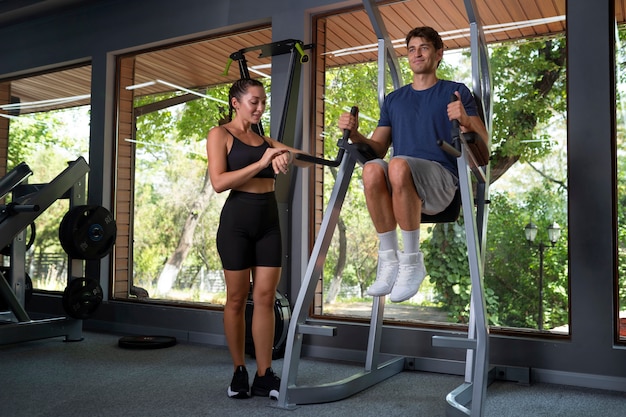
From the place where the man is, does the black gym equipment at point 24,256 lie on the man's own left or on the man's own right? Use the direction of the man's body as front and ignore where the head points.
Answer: on the man's own right

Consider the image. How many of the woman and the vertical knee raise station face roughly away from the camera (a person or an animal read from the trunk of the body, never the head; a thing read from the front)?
0

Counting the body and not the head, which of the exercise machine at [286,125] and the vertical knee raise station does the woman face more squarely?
the vertical knee raise station

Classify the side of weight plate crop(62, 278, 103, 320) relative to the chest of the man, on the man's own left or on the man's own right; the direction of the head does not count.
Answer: on the man's own right

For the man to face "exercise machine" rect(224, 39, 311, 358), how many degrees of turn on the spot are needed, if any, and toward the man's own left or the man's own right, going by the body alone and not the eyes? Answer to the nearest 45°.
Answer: approximately 90° to the man's own right

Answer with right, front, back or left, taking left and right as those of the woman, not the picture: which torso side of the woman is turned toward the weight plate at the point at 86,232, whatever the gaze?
back

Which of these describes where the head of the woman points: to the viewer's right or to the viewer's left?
to the viewer's right

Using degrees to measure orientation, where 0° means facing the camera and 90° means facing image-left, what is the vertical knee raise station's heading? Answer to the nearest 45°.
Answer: approximately 45°

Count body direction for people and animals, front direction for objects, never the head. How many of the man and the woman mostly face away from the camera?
0

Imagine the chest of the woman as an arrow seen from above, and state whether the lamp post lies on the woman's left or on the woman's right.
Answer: on the woman's left
